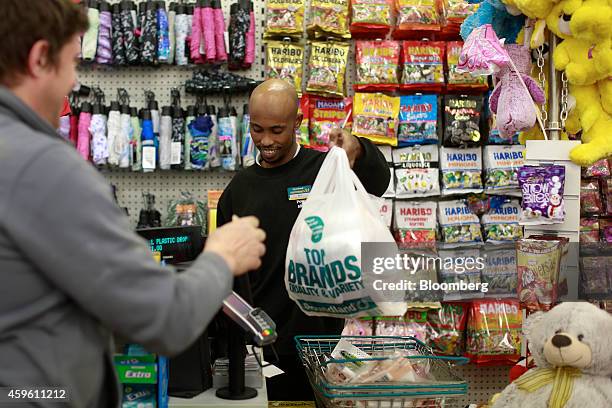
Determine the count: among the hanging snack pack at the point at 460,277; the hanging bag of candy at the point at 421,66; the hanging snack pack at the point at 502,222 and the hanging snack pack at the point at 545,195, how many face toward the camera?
4

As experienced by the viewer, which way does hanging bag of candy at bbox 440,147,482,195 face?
facing the viewer

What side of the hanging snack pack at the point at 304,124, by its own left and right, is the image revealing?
front

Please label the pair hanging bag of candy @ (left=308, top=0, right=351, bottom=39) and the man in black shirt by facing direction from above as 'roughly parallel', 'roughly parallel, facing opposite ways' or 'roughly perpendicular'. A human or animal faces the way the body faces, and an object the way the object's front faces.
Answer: roughly parallel

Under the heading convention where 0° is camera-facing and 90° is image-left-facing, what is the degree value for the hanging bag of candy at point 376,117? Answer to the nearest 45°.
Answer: approximately 0°

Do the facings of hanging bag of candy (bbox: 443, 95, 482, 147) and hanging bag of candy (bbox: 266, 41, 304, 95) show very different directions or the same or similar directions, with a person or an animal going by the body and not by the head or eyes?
same or similar directions

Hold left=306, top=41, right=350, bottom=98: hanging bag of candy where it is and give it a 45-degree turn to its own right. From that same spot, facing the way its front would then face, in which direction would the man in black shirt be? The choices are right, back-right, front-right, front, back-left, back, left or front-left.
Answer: front-left

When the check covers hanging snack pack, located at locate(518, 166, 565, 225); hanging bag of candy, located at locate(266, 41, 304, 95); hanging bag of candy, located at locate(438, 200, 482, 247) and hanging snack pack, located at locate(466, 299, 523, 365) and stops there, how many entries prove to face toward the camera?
4

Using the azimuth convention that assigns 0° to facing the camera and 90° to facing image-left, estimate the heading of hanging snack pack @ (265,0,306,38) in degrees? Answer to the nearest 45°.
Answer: approximately 0°

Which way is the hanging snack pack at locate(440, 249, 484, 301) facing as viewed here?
toward the camera
